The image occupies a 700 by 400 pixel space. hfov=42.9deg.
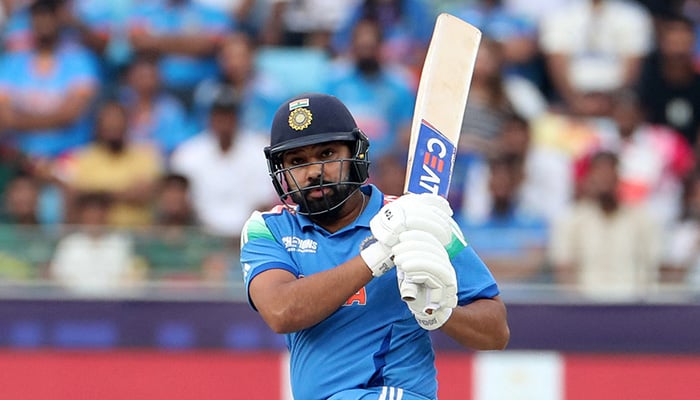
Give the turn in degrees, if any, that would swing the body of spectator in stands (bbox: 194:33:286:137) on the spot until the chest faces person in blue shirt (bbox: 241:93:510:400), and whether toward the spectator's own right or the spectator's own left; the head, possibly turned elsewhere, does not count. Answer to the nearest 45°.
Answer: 0° — they already face them

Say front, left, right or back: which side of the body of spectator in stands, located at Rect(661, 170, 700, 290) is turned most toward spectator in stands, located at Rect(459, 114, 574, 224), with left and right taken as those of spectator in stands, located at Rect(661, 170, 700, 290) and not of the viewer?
right

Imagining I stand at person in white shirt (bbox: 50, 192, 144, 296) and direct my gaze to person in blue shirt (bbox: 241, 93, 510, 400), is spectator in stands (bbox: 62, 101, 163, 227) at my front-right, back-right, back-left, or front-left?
back-left

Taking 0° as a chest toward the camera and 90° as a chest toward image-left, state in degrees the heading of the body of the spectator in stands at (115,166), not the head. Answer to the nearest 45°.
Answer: approximately 0°

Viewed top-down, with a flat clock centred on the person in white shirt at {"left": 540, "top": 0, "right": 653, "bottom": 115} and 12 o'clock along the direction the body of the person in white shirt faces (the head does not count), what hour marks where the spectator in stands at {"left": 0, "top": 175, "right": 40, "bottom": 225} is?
The spectator in stands is roughly at 2 o'clock from the person in white shirt.

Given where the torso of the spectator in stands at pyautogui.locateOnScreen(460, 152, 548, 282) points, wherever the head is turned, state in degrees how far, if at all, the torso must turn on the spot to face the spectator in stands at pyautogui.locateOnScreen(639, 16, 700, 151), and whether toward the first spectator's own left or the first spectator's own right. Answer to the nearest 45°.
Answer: approximately 135° to the first spectator's own left
